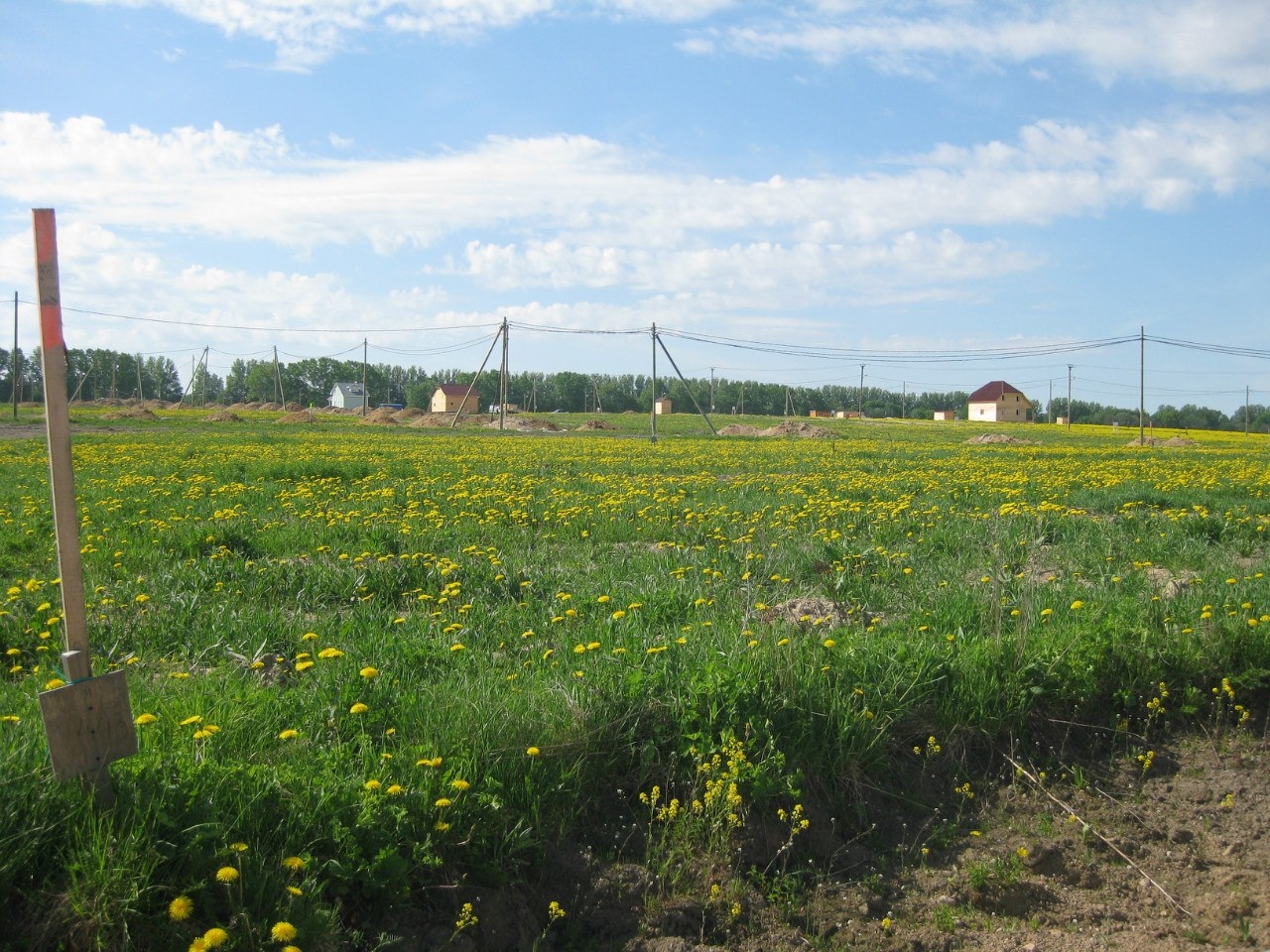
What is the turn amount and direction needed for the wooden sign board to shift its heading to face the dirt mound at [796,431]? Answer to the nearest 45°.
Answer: approximately 135° to its left

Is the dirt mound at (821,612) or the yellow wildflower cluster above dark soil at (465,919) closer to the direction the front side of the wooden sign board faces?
the yellow wildflower cluster above dark soil

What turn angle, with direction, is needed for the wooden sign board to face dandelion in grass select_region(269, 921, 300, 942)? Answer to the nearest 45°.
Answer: approximately 45° to its left

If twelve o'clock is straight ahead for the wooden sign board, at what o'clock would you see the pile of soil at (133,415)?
The pile of soil is roughly at 6 o'clock from the wooden sign board.

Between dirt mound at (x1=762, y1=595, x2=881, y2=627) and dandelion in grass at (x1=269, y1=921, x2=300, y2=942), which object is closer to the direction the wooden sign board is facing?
the dandelion in grass

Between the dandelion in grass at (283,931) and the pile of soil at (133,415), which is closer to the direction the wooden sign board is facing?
the dandelion in grass

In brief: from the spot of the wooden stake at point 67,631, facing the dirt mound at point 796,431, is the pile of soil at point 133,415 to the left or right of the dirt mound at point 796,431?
left

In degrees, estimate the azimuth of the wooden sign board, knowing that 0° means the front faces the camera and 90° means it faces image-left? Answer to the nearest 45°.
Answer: approximately 0°

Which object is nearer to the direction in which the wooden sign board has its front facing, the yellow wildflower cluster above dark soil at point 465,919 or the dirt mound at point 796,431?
the yellow wildflower cluster above dark soil
